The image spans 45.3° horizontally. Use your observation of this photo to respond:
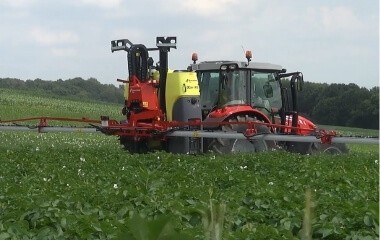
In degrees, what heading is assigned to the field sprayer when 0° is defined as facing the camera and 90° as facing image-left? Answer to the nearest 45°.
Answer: approximately 225°
